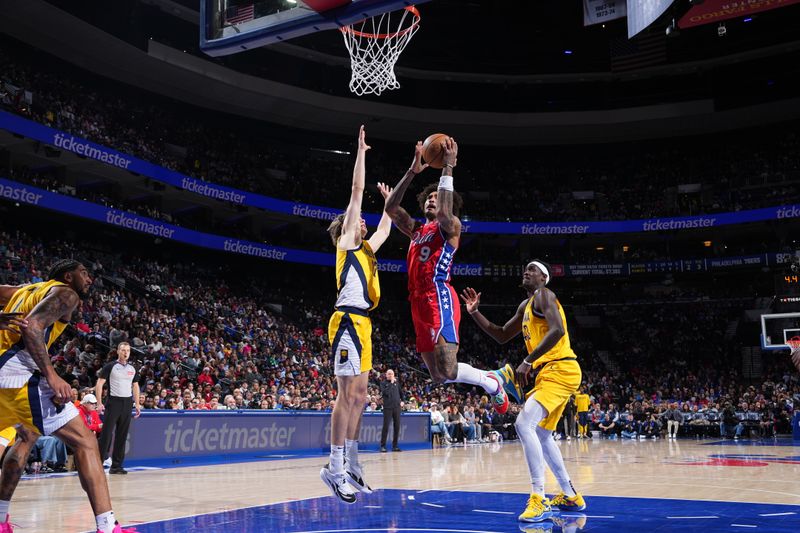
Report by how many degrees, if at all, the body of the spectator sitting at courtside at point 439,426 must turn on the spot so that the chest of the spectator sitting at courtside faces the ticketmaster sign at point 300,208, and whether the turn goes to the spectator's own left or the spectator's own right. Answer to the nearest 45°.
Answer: approximately 180°

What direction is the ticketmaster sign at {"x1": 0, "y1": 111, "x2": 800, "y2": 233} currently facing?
toward the camera

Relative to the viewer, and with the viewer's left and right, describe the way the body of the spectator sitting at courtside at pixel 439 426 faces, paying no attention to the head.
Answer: facing the viewer and to the right of the viewer

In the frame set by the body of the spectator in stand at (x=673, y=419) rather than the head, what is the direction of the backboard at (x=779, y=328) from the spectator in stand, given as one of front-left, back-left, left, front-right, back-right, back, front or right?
front-left

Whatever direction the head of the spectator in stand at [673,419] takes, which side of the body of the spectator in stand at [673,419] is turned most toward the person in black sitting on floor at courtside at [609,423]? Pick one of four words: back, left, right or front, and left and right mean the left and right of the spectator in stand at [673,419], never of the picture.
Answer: right

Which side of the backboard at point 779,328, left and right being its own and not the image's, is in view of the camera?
front

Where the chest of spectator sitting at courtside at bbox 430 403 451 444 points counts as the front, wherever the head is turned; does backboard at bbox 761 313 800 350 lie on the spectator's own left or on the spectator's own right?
on the spectator's own left

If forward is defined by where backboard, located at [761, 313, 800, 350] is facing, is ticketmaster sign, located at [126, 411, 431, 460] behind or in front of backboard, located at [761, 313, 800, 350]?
in front

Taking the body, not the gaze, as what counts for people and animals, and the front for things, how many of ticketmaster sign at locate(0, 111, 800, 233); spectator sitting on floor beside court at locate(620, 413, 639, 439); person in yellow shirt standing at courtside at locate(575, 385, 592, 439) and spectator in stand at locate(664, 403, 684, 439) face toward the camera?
4

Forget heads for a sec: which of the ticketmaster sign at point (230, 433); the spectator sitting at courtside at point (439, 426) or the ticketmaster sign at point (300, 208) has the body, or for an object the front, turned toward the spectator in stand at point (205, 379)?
the ticketmaster sign at point (300, 208)

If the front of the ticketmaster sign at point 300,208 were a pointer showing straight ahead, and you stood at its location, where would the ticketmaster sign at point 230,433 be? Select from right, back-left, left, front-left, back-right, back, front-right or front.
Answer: front

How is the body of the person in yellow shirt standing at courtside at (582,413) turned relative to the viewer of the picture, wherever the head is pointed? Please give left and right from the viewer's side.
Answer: facing the viewer

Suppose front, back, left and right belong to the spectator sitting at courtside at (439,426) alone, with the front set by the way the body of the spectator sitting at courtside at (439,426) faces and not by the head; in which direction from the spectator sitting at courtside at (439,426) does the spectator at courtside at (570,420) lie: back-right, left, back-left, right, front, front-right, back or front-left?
left

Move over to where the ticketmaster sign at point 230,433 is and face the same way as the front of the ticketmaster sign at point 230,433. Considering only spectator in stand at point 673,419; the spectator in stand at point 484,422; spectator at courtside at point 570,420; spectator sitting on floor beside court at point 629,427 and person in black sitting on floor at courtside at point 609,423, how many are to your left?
5

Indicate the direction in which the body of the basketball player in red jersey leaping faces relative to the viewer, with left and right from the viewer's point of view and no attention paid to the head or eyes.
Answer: facing the viewer and to the left of the viewer
